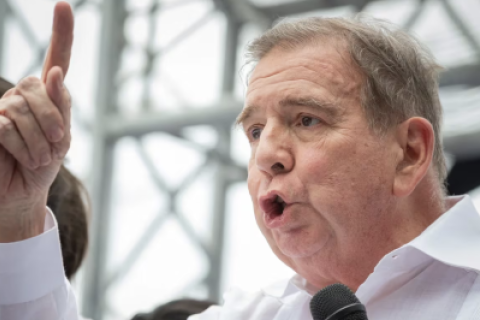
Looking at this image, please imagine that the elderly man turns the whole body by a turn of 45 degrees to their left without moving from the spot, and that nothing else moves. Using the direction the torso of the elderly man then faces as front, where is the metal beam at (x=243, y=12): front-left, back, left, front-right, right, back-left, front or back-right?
back

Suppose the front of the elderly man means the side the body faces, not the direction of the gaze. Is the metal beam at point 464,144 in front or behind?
behind

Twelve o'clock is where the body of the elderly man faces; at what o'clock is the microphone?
The microphone is roughly at 11 o'clock from the elderly man.

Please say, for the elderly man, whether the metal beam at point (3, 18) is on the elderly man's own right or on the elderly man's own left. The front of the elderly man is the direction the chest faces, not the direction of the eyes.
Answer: on the elderly man's own right

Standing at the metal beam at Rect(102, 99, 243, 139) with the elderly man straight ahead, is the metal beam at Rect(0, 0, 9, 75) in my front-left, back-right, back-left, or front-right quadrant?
back-right

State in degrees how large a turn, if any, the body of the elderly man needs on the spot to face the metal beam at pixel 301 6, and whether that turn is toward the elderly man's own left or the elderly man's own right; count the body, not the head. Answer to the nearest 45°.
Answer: approximately 135° to the elderly man's own right

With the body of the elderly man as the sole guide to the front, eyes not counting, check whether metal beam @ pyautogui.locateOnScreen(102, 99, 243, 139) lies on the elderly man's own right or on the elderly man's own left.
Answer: on the elderly man's own right

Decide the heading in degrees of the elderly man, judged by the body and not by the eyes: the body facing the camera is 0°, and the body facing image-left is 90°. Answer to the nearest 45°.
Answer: approximately 45°

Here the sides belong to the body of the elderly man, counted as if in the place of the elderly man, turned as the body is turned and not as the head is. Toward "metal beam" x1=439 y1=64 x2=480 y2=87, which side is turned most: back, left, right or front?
back

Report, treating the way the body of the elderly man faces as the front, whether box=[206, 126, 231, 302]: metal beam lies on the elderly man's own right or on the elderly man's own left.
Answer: on the elderly man's own right

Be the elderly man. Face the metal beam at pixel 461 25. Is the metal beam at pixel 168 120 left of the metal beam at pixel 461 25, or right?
left

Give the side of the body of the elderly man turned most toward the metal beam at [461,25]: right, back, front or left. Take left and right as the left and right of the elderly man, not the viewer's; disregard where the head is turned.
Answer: back
